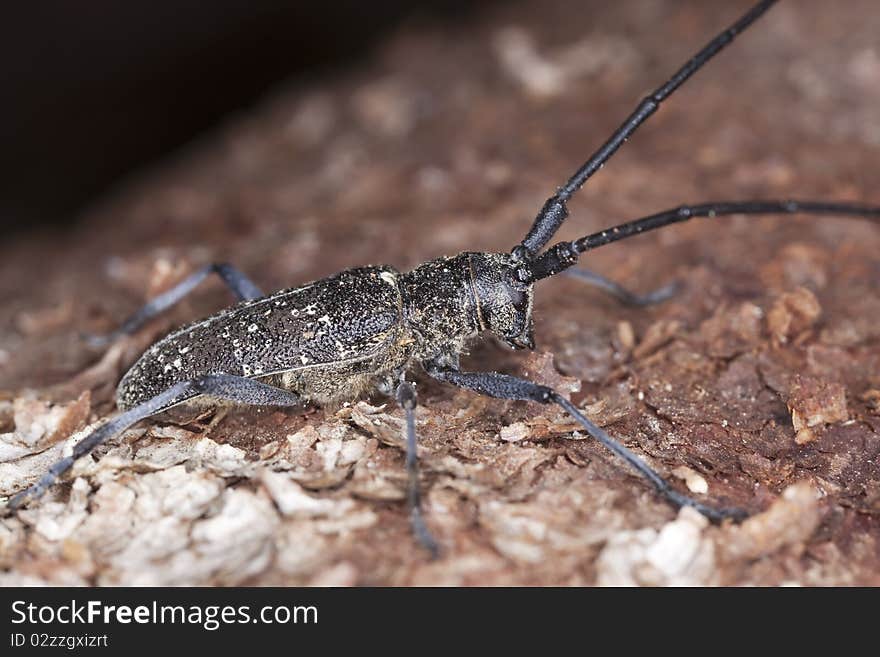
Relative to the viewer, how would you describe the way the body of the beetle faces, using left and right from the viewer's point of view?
facing to the right of the viewer
